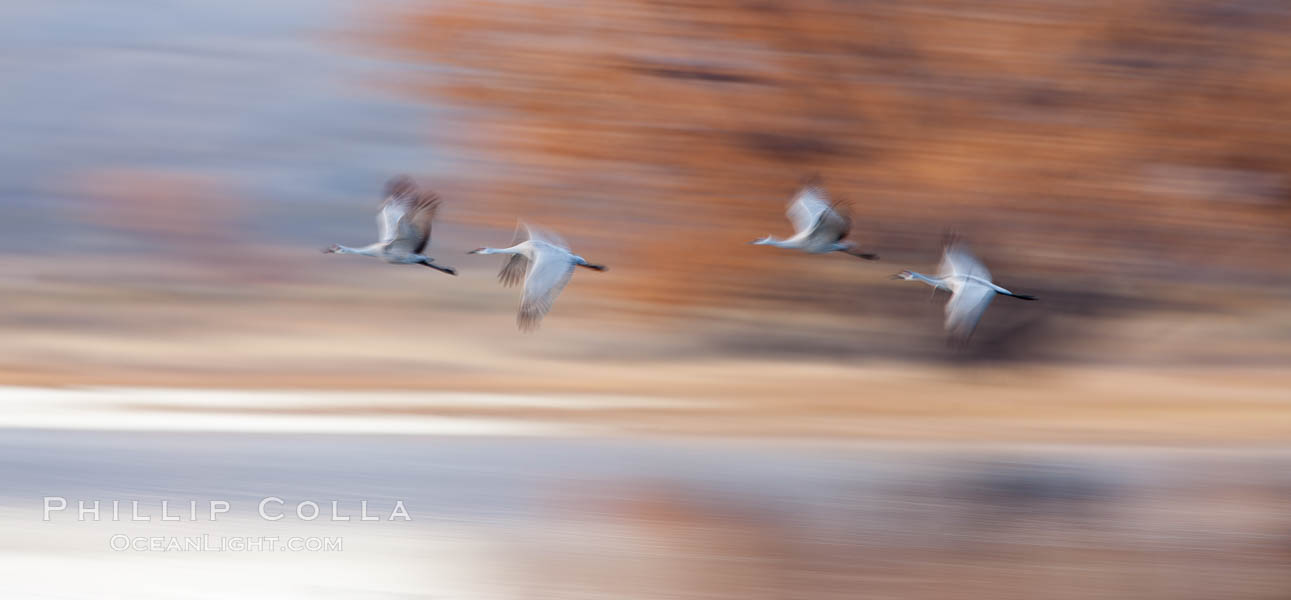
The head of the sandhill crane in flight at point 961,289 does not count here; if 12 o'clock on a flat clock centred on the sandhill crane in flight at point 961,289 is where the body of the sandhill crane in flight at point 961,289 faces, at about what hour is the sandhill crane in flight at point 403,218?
the sandhill crane in flight at point 403,218 is roughly at 11 o'clock from the sandhill crane in flight at point 961,289.

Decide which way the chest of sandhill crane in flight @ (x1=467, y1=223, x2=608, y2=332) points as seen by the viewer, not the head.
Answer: to the viewer's left

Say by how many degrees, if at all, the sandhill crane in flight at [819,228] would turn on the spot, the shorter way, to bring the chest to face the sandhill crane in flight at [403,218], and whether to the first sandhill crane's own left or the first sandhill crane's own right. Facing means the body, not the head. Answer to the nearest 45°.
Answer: approximately 45° to the first sandhill crane's own left

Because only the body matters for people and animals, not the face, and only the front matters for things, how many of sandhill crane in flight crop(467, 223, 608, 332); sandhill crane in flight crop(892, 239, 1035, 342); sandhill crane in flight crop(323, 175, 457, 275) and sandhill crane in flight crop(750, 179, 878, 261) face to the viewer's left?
4

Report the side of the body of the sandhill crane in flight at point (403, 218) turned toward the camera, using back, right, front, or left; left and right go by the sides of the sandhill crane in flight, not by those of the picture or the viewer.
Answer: left

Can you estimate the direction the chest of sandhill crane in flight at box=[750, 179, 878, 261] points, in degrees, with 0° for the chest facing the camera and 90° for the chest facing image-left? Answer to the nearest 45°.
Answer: approximately 90°

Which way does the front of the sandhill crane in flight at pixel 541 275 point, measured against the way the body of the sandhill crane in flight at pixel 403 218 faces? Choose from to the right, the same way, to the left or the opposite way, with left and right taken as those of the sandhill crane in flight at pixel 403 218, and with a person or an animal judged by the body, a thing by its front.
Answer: the same way

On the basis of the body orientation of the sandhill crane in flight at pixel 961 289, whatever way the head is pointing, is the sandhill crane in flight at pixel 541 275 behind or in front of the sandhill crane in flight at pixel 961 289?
in front

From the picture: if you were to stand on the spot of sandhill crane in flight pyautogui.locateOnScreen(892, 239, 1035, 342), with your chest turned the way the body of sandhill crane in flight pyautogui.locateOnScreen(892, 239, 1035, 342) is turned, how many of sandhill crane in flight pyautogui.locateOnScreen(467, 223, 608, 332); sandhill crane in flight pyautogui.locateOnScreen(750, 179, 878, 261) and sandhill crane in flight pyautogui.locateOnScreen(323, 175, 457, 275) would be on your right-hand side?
0

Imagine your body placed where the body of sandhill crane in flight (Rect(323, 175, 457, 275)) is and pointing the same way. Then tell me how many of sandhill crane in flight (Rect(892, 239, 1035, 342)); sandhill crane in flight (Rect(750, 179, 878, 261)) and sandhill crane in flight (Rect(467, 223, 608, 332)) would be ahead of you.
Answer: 0

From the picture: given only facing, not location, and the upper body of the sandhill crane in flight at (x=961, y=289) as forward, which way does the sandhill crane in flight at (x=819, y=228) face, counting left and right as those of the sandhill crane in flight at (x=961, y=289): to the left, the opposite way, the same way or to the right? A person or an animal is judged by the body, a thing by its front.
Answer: the same way

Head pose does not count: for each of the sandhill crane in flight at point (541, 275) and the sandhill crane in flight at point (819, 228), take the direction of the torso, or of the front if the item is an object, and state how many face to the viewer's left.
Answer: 2

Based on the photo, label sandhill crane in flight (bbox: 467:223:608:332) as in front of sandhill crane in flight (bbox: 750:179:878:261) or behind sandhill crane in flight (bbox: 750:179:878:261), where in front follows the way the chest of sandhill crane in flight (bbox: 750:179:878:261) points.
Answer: in front

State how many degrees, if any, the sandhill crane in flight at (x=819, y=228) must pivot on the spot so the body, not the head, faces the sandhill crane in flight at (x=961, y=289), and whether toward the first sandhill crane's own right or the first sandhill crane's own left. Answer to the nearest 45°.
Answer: approximately 135° to the first sandhill crane's own right

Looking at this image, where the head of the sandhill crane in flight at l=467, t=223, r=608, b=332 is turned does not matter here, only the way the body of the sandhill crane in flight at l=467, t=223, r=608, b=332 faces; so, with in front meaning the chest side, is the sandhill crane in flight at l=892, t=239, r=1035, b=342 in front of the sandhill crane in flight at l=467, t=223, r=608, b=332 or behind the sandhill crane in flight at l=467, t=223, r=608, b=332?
behind

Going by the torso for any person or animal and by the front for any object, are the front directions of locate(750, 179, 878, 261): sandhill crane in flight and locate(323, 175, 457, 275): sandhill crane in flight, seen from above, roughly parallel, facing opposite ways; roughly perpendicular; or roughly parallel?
roughly parallel

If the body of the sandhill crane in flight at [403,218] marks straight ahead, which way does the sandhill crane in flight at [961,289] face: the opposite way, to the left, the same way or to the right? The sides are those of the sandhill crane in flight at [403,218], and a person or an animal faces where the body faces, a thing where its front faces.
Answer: the same way

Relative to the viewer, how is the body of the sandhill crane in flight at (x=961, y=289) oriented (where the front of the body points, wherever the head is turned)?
to the viewer's left
